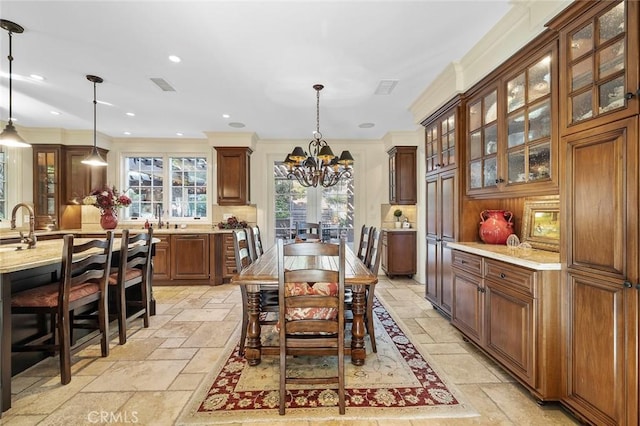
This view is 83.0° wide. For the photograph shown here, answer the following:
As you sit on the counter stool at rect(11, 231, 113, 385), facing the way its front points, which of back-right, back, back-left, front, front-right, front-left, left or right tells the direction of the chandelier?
back-right

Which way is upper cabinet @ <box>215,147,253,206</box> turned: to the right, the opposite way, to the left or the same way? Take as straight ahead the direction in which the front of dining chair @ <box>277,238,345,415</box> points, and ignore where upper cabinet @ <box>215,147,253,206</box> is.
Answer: the opposite way

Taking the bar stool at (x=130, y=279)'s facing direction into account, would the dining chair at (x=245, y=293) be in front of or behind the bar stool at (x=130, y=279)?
behind

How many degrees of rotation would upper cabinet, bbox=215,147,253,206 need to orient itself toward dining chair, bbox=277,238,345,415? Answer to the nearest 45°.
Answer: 0° — it already faces it

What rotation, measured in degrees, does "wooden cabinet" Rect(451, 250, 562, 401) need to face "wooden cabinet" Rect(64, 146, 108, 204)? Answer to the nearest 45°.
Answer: approximately 45° to its right

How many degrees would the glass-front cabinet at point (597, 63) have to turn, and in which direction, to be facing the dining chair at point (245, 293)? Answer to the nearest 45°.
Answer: approximately 45° to its right

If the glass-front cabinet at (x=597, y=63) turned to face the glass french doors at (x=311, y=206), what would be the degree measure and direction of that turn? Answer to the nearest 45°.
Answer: approximately 90° to its right

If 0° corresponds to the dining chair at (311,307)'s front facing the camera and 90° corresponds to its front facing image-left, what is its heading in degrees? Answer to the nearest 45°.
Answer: approximately 180°

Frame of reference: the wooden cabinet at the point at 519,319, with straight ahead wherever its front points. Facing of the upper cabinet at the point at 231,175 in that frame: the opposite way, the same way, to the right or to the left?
to the left

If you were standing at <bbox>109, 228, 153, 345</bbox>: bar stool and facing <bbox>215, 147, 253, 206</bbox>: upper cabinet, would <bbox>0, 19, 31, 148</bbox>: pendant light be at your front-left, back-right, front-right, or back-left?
back-left
